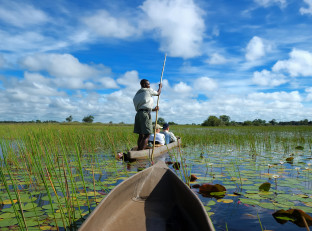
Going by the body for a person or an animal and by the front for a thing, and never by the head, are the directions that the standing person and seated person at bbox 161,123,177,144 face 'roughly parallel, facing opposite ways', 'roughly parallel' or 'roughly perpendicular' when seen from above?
roughly parallel

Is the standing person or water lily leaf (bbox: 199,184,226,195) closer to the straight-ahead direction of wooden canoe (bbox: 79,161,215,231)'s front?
the standing person

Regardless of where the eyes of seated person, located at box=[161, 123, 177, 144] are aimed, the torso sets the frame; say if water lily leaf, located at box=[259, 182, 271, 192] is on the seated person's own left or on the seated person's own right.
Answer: on the seated person's own right

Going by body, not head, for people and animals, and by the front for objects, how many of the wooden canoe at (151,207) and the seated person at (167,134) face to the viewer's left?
0

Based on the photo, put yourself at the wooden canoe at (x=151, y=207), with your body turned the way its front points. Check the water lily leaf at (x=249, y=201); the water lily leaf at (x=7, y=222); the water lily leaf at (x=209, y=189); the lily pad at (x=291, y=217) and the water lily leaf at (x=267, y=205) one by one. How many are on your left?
1

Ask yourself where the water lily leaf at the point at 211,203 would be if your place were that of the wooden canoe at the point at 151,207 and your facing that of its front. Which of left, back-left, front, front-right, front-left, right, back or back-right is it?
front-right

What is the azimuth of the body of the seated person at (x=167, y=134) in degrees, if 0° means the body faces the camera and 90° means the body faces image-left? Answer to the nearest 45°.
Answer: approximately 225°

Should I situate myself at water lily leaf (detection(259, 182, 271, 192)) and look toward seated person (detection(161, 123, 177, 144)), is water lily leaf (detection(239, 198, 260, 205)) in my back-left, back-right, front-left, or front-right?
back-left

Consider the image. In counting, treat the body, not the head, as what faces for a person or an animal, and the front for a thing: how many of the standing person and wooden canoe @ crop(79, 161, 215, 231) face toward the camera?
0

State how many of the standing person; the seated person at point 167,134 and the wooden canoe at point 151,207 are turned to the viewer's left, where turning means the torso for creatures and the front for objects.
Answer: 0

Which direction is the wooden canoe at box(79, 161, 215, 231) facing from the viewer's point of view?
away from the camera

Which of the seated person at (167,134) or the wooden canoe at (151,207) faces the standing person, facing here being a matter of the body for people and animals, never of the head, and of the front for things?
the wooden canoe

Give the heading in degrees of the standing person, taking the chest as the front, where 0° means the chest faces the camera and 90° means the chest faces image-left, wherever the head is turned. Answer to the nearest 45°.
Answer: approximately 225°

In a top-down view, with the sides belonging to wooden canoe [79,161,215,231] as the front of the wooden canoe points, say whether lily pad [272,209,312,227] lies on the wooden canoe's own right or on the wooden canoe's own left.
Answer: on the wooden canoe's own right

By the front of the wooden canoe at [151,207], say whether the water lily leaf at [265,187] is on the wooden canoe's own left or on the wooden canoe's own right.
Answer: on the wooden canoe's own right

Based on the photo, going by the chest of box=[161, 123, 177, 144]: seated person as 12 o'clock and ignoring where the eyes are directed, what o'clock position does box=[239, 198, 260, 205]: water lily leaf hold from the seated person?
The water lily leaf is roughly at 4 o'clock from the seated person.
